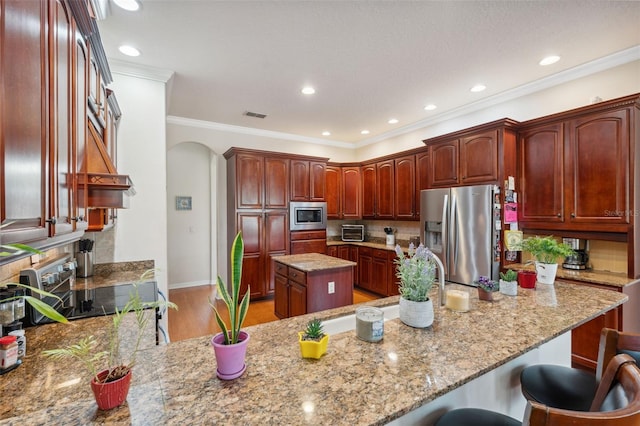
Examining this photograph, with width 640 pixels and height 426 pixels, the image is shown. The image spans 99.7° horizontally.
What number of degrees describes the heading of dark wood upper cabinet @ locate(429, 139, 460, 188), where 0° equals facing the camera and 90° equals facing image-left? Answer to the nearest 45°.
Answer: approximately 45°

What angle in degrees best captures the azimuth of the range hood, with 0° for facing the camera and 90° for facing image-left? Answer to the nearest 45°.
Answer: approximately 270°

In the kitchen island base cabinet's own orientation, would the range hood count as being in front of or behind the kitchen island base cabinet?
in front

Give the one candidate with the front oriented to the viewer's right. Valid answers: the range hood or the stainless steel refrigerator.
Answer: the range hood

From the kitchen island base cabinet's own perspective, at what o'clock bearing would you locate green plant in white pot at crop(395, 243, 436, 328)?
The green plant in white pot is roughly at 10 o'clock from the kitchen island base cabinet.

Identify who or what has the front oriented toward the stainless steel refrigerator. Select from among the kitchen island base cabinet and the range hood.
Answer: the range hood

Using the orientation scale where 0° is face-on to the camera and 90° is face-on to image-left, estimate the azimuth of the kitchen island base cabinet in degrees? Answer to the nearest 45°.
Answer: approximately 45°

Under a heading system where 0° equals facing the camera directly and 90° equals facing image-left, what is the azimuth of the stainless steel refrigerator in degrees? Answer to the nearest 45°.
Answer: approximately 45°

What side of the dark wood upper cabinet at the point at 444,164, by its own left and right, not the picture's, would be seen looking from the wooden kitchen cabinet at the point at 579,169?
left

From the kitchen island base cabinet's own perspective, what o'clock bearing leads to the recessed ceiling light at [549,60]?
The recessed ceiling light is roughly at 8 o'clock from the kitchen island base cabinet.

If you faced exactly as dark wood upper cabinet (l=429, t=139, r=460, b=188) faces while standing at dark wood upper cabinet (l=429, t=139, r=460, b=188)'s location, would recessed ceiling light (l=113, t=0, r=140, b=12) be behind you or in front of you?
in front
